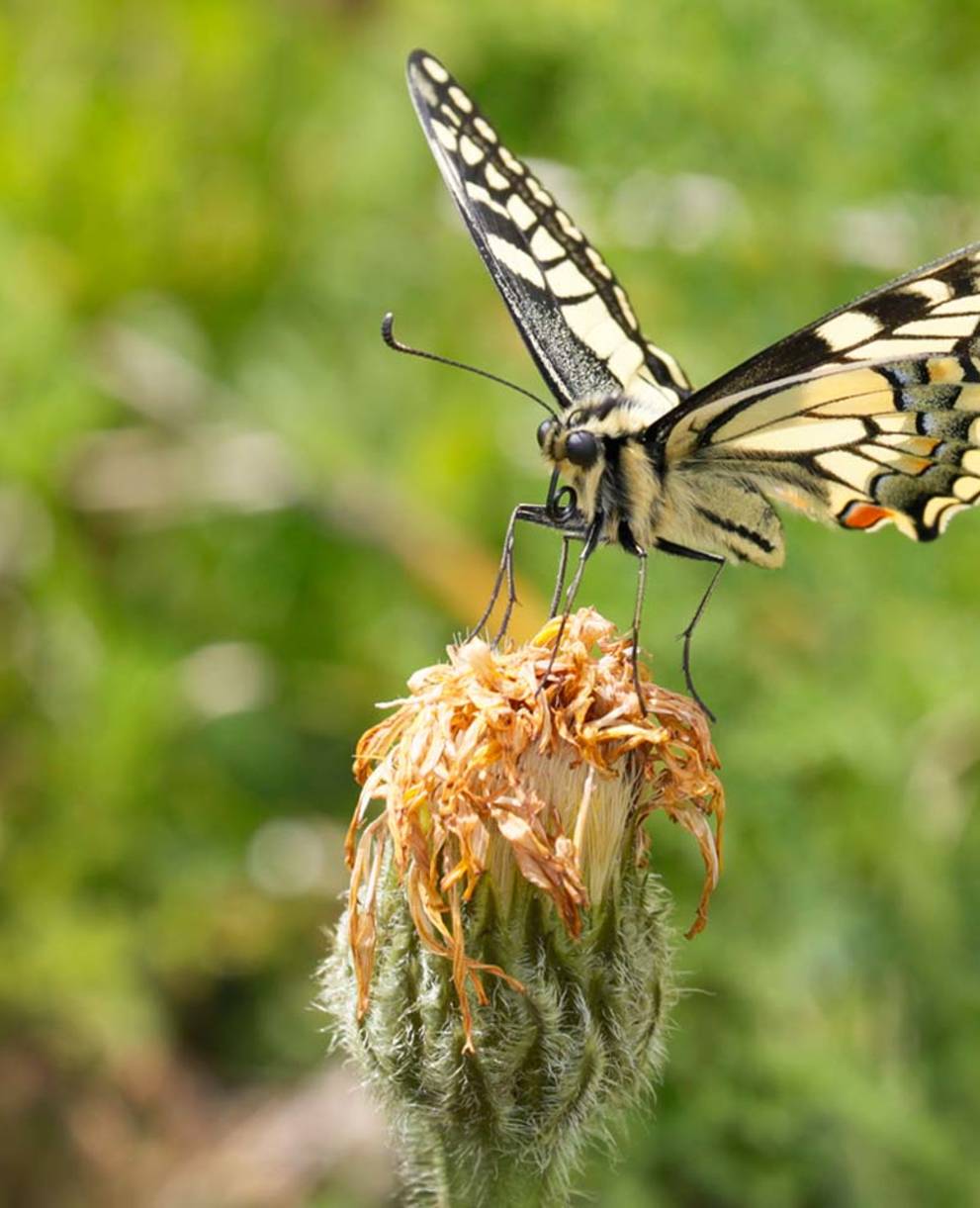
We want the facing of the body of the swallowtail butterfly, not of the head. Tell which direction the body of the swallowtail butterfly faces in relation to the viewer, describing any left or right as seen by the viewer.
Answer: facing the viewer and to the left of the viewer
